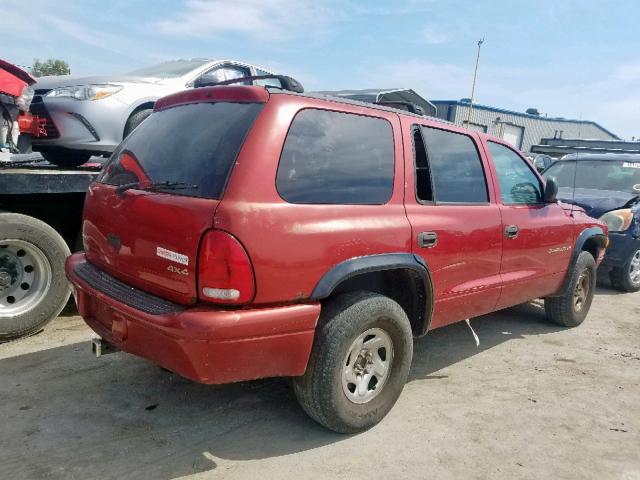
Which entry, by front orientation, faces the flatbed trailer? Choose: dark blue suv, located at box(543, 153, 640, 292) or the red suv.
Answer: the dark blue suv

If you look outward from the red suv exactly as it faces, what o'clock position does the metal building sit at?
The metal building is roughly at 11 o'clock from the red suv.

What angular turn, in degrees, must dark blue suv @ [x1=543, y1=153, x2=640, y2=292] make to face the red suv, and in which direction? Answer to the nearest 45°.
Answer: approximately 45° to its left

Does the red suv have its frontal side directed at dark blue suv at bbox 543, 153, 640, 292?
yes

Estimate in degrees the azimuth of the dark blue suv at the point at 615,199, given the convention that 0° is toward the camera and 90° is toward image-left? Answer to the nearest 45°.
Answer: approximately 45°

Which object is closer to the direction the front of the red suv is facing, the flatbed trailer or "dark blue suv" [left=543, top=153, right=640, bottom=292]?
the dark blue suv

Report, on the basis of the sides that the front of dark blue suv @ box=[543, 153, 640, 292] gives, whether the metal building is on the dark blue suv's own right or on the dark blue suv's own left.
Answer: on the dark blue suv's own right

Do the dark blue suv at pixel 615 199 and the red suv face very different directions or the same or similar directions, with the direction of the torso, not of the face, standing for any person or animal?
very different directions

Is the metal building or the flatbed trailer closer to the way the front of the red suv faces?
the metal building

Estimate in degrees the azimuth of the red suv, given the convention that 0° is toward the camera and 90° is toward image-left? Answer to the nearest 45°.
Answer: approximately 225°
